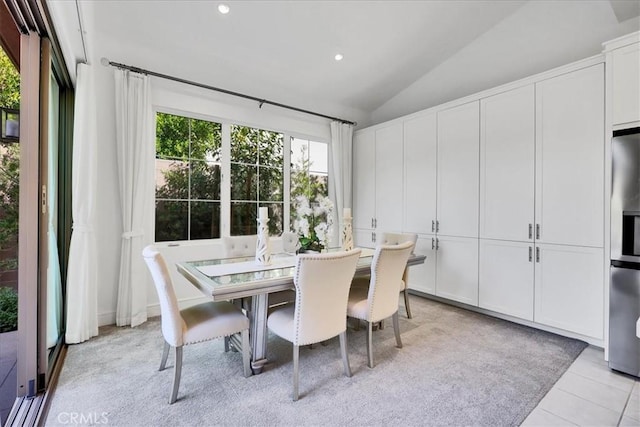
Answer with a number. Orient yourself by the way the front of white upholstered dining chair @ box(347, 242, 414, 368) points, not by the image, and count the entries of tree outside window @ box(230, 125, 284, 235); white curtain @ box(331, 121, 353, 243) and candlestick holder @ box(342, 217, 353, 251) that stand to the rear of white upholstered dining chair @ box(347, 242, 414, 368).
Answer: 0

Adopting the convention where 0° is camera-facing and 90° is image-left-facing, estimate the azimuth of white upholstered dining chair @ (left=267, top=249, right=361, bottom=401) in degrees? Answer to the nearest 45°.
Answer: approximately 135°

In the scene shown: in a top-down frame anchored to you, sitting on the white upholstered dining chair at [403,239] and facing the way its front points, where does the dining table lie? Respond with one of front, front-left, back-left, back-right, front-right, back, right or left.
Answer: front

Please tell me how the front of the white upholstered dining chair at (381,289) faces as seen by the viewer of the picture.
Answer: facing away from the viewer and to the left of the viewer

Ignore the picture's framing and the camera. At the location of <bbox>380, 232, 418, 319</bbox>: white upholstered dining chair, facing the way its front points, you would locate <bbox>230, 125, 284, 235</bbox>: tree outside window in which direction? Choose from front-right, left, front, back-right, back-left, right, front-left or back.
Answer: front-right

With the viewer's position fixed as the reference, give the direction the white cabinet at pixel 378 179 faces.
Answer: facing the viewer and to the left of the viewer

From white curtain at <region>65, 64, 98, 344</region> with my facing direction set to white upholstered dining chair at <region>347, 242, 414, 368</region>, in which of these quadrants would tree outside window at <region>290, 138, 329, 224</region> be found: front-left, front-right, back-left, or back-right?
front-left

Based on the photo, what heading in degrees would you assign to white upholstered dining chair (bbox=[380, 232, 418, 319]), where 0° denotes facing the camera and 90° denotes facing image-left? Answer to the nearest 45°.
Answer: approximately 45°

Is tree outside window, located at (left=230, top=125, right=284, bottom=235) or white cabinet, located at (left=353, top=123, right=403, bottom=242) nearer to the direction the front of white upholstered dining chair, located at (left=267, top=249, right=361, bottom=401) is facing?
the tree outside window

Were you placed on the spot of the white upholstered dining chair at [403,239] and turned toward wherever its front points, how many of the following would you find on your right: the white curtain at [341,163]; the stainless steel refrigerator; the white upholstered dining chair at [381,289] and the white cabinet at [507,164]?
1

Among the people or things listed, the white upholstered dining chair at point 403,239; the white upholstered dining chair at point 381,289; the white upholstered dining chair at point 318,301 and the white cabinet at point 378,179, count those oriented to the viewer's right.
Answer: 0

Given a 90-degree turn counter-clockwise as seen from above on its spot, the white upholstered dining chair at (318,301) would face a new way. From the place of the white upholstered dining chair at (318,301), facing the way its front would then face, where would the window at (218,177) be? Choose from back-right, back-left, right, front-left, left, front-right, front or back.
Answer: right

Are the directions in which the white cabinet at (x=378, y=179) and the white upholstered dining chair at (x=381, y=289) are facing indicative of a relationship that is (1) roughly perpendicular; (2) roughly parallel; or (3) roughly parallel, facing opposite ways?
roughly perpendicular

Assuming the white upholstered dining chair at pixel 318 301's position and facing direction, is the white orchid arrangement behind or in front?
in front

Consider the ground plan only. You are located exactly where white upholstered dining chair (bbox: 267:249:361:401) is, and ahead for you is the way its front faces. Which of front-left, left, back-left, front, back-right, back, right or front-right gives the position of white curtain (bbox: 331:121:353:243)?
front-right

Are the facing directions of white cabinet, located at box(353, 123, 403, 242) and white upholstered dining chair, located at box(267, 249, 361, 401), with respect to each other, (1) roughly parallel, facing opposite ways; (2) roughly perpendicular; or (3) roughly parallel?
roughly perpendicular

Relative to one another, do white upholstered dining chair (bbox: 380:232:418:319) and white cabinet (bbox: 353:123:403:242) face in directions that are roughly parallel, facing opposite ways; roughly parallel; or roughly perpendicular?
roughly parallel

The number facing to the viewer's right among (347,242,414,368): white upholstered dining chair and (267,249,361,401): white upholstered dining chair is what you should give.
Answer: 0

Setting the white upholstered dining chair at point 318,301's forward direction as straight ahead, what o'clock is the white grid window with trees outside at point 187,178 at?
The white grid window with trees outside is roughly at 12 o'clock from the white upholstered dining chair.
